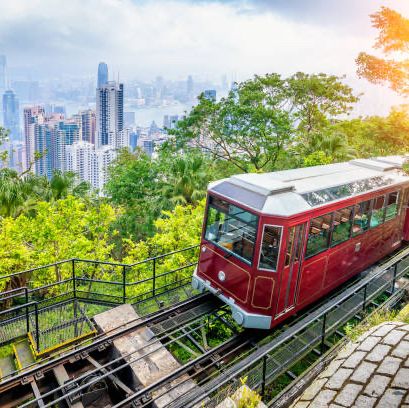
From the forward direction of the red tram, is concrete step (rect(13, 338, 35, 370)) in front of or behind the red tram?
in front

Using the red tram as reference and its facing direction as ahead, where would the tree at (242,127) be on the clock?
The tree is roughly at 4 o'clock from the red tram.

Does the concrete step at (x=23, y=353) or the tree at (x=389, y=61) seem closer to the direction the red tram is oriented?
the concrete step

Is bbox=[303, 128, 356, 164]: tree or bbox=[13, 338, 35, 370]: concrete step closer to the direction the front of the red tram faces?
the concrete step

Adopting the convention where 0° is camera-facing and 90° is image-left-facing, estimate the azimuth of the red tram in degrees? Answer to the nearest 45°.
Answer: approximately 45°

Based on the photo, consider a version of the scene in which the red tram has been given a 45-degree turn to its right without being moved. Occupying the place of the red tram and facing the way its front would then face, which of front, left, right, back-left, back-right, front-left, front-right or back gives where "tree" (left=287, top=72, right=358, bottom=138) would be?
right

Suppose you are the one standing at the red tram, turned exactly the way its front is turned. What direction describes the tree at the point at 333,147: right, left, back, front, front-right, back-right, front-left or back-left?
back-right

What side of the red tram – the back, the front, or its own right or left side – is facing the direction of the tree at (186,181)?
right

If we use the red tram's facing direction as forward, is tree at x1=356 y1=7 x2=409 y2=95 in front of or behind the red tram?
behind
